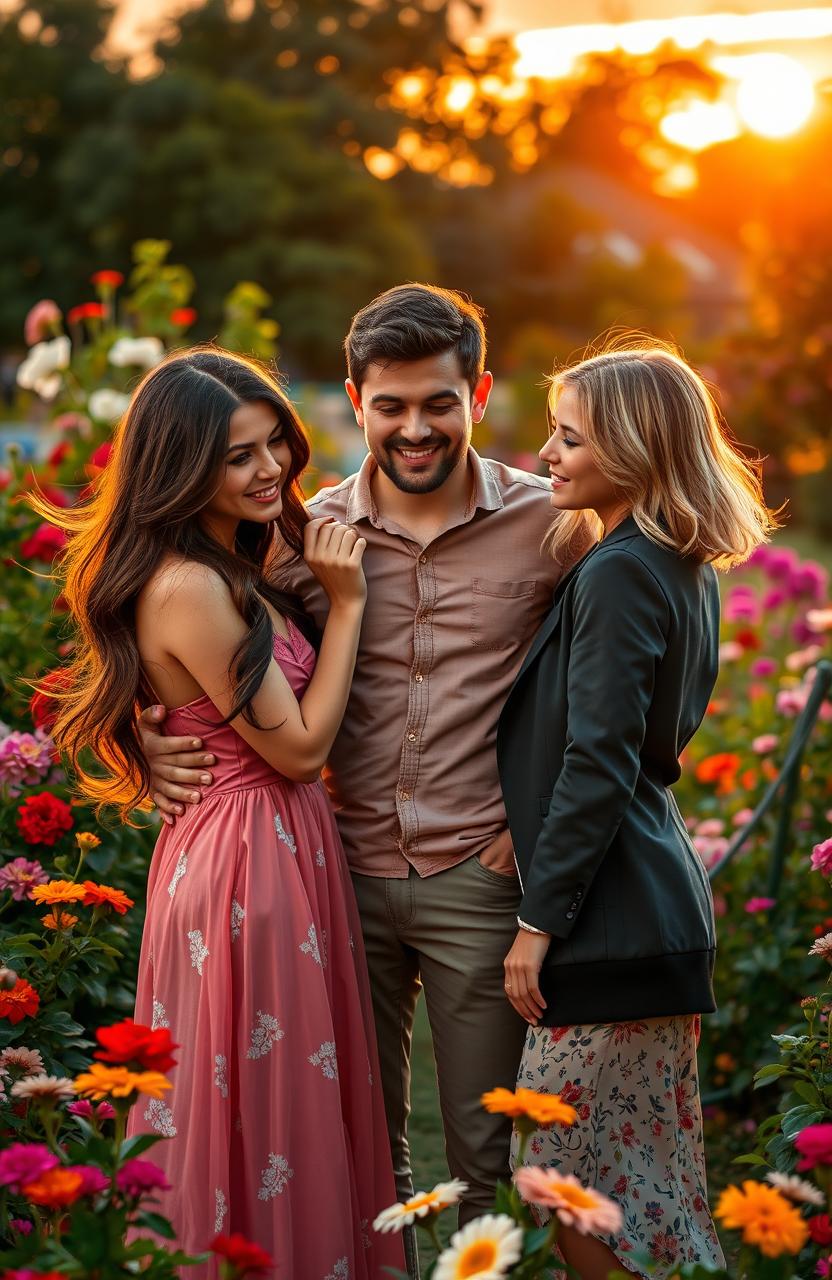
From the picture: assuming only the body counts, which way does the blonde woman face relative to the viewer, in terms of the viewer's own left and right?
facing to the left of the viewer

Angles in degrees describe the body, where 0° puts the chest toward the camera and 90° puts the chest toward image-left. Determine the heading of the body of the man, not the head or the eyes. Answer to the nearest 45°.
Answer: approximately 0°

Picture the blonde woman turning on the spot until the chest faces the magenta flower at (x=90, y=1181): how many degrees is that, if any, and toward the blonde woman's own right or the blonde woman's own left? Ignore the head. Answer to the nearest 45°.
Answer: approximately 45° to the blonde woman's own left

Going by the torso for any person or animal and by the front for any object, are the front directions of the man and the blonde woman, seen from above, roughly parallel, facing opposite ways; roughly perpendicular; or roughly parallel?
roughly perpendicular

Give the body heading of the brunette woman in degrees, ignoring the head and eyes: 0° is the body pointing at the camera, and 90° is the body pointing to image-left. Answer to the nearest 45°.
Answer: approximately 270°

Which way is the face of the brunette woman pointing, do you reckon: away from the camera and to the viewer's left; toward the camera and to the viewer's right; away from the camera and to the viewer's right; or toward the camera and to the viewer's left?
toward the camera and to the viewer's right

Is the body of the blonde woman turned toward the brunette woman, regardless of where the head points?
yes

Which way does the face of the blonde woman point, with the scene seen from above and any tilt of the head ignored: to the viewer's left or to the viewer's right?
to the viewer's left

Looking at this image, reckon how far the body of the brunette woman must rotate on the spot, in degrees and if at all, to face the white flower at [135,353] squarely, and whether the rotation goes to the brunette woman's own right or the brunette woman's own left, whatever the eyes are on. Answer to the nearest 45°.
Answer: approximately 90° to the brunette woman's own left

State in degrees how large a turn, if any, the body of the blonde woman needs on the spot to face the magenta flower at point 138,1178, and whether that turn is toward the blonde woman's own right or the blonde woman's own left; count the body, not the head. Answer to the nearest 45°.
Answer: approximately 45° to the blonde woman's own left

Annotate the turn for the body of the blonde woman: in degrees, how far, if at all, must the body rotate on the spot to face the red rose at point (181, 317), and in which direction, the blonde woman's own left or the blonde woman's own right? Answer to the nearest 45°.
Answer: approximately 45° to the blonde woman's own right
